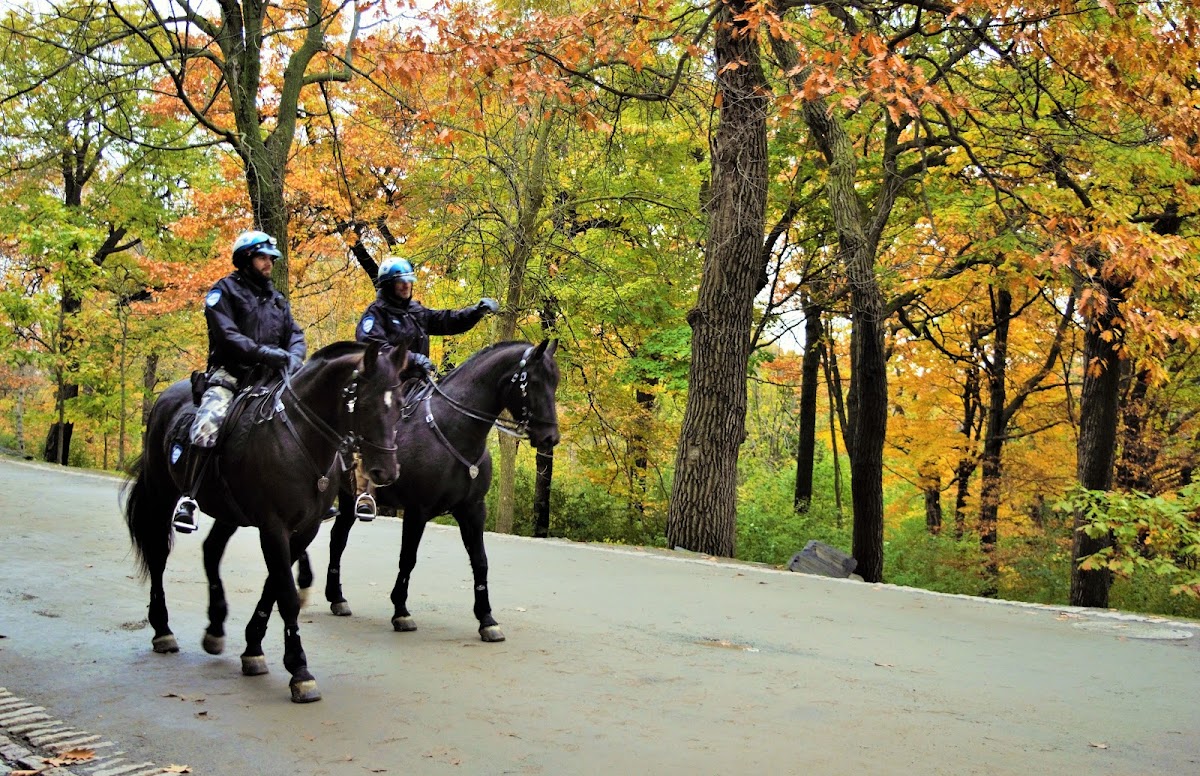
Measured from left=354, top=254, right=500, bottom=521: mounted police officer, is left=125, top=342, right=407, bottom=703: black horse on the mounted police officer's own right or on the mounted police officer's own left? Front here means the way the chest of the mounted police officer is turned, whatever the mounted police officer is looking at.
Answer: on the mounted police officer's own right

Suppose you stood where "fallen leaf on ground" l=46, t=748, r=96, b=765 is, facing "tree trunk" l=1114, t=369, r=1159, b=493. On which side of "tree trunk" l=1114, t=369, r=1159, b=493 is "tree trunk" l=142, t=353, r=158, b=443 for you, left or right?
left

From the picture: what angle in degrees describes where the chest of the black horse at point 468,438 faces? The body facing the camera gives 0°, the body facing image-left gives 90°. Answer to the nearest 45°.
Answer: approximately 315°

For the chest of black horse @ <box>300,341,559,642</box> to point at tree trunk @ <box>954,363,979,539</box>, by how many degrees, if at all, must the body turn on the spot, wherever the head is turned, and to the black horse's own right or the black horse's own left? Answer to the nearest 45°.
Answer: approximately 90° to the black horse's own left

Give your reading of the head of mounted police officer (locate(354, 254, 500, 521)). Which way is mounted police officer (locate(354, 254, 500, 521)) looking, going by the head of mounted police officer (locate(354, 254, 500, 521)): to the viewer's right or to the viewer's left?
to the viewer's right

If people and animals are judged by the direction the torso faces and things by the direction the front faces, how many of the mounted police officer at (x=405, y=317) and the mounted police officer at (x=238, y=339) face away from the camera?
0

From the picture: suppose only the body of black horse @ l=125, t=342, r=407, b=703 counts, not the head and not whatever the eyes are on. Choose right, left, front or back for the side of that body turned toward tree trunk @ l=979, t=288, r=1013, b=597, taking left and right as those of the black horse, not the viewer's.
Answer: left

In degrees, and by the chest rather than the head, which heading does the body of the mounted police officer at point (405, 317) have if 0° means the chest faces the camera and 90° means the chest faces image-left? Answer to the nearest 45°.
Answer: approximately 315°

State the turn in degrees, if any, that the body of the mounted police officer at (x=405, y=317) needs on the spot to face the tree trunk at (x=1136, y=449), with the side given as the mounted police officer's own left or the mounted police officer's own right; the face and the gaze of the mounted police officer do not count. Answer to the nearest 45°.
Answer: approximately 90° to the mounted police officer's own left

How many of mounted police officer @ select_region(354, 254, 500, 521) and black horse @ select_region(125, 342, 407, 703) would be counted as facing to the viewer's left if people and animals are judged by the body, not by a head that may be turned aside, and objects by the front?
0

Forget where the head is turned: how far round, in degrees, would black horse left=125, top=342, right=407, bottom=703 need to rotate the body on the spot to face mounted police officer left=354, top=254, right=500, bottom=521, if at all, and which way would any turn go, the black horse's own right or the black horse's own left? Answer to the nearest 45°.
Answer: approximately 135° to the black horse's own left

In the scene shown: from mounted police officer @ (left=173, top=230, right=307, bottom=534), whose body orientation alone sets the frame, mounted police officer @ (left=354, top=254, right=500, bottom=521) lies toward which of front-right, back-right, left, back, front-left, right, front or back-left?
left

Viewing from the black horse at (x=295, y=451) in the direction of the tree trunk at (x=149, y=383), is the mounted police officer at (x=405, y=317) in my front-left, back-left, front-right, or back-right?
front-right

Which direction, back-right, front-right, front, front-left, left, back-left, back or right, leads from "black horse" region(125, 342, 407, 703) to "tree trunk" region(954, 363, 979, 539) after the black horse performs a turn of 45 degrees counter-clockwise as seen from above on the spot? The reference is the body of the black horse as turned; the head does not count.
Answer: front-left

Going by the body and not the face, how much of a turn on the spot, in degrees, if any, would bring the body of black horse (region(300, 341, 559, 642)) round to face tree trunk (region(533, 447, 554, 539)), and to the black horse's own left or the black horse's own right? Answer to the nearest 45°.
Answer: approximately 135° to the black horse's own left

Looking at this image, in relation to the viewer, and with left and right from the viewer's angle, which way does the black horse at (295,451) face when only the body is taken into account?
facing the viewer and to the right of the viewer
